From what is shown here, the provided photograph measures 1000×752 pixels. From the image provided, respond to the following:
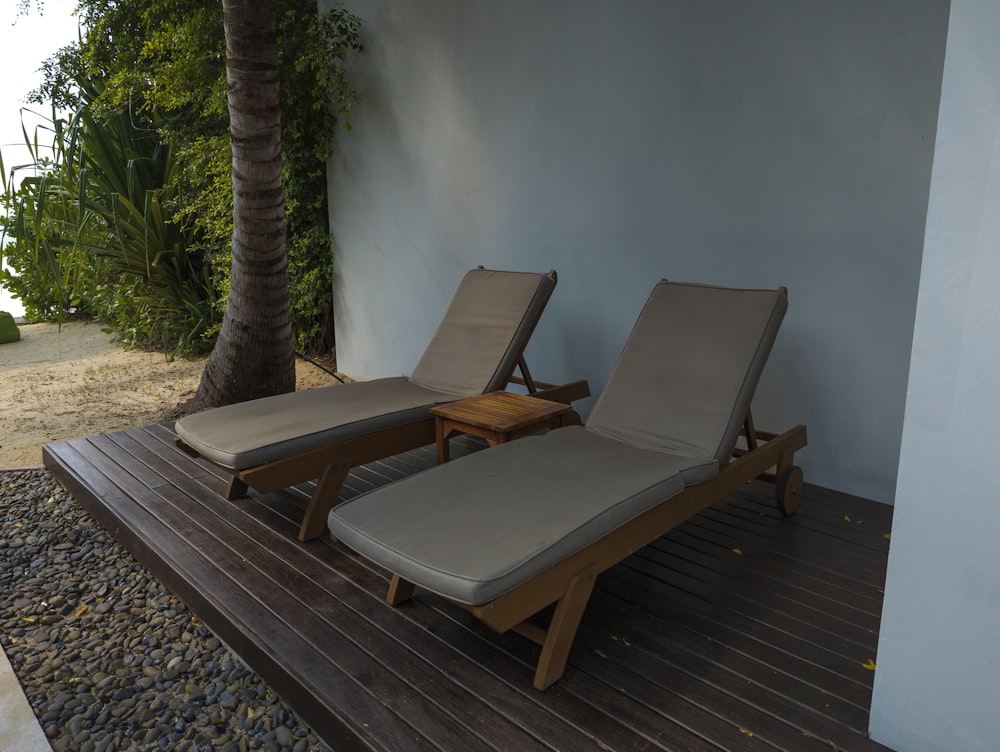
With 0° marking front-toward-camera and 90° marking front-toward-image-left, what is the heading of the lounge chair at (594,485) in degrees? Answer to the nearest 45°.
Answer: approximately 45°

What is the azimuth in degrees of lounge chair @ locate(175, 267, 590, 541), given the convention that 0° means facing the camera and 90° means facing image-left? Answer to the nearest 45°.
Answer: approximately 45°

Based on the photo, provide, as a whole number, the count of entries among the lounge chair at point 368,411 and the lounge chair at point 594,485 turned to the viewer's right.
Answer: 0

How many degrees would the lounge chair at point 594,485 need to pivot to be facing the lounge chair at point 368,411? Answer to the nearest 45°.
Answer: approximately 90° to its right

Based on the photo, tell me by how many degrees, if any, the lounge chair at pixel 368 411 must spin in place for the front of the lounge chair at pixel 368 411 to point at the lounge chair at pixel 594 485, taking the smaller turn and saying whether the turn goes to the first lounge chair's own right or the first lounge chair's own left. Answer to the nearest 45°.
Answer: approximately 90° to the first lounge chair's own left
